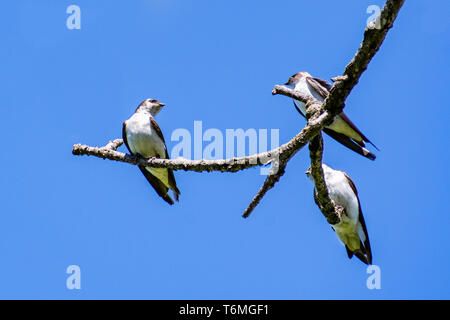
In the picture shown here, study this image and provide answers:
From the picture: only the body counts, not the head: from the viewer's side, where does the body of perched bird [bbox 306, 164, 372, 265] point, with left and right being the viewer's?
facing the viewer and to the left of the viewer

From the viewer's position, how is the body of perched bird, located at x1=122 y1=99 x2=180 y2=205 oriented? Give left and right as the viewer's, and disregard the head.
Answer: facing the viewer

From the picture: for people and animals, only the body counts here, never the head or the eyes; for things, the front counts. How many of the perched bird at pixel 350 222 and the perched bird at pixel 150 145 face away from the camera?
0

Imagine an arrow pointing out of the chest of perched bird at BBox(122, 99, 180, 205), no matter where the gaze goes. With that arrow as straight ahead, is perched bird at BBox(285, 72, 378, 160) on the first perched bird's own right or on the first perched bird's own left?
on the first perched bird's own left
